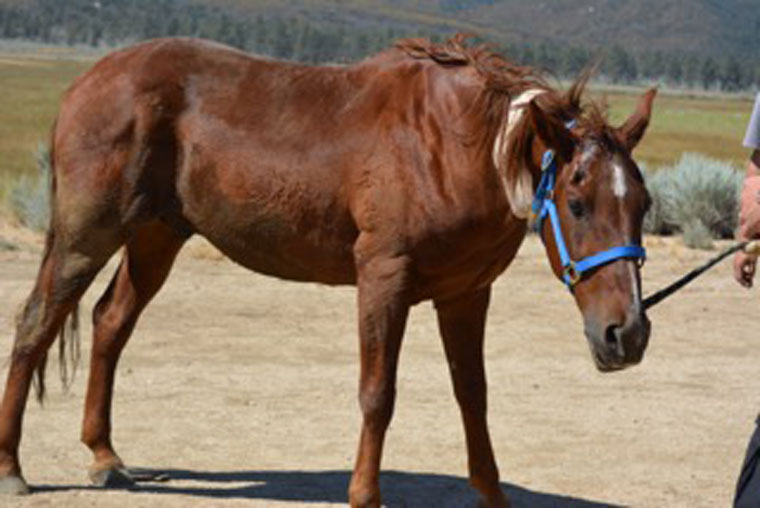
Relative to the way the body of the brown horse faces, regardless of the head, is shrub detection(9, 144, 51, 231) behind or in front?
behind

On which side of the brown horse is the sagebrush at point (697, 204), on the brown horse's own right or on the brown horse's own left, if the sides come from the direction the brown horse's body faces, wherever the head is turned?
on the brown horse's own left

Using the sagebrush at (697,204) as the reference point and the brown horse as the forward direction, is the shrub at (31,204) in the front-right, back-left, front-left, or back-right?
front-right

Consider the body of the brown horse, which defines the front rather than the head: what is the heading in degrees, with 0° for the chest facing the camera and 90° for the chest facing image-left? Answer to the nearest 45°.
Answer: approximately 315°
